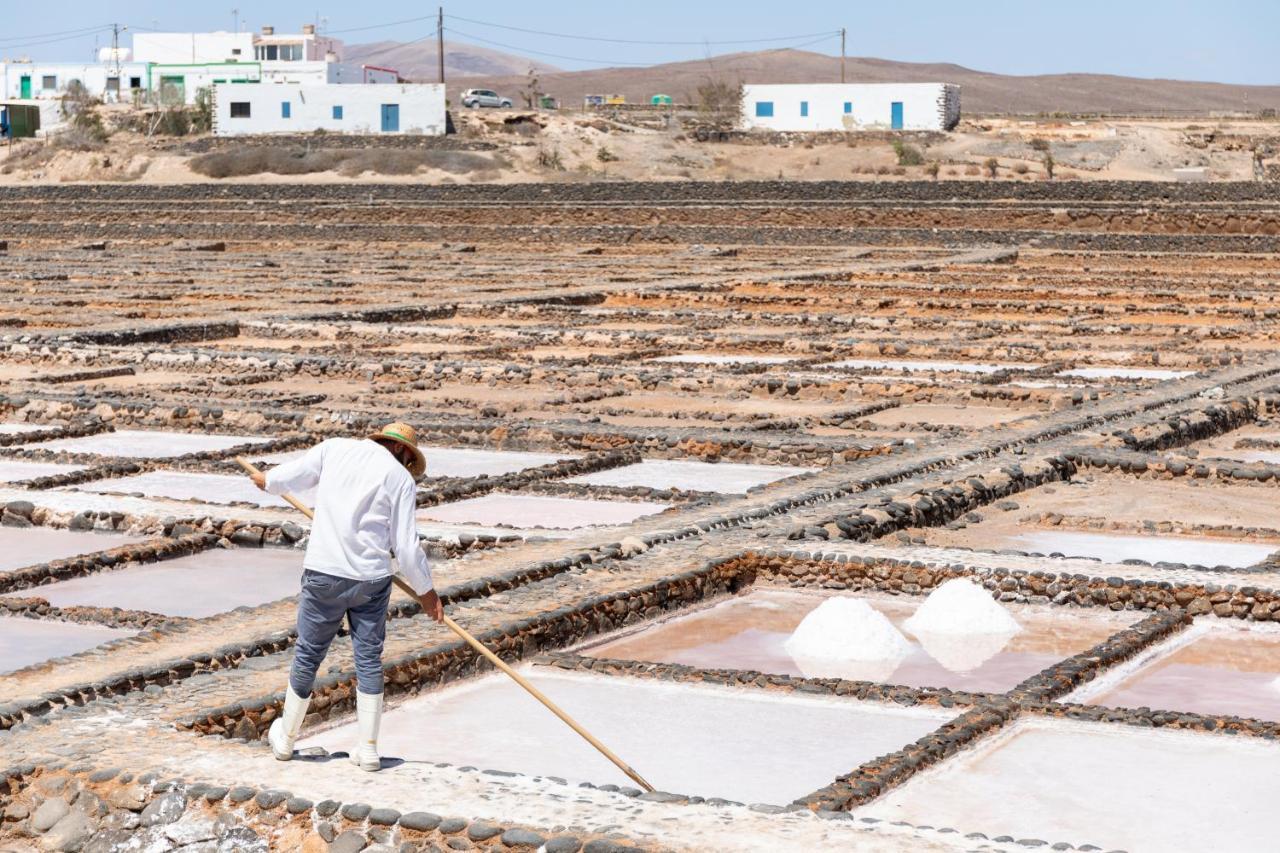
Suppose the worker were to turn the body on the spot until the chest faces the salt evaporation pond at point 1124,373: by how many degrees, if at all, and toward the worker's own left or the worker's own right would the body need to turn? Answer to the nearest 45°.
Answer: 0° — they already face it

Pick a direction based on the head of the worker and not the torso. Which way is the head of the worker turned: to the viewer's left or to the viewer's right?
to the viewer's right

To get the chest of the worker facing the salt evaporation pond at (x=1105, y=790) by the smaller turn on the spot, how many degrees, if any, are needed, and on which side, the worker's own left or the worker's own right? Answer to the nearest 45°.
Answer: approximately 45° to the worker's own right

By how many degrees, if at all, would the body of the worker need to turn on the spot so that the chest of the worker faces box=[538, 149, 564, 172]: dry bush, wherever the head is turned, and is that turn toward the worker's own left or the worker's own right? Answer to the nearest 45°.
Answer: approximately 45° to the worker's own left

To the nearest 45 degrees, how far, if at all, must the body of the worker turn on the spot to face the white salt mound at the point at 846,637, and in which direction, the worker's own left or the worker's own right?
0° — they already face it

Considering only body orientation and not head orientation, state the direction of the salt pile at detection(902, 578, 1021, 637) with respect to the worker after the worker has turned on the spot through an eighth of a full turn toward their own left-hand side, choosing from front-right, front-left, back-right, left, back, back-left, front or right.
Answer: front-right

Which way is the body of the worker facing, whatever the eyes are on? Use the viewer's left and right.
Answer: facing away from the viewer and to the right of the viewer
